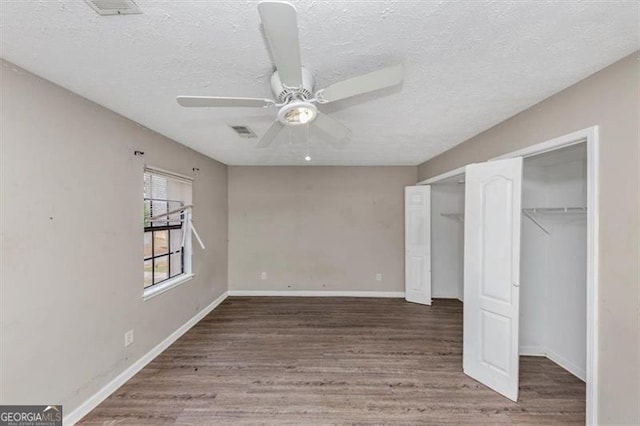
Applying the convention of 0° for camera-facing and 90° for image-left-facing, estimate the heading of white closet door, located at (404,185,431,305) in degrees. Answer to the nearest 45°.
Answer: approximately 45°

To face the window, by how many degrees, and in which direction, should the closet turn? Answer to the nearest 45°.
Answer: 0° — it already faces it
